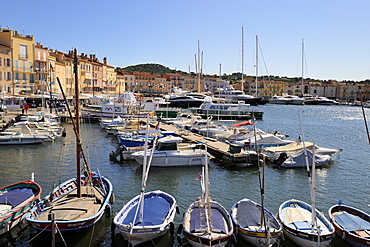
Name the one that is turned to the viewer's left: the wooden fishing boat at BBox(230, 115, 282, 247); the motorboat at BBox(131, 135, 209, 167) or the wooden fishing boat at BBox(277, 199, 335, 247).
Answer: the motorboat

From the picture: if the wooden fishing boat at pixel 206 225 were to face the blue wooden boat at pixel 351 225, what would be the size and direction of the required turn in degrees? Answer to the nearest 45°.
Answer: approximately 90° to its left

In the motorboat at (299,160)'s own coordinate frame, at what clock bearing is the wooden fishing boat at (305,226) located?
The wooden fishing boat is roughly at 3 o'clock from the motorboat.

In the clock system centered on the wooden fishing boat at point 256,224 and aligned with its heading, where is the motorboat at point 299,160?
The motorboat is roughly at 8 o'clock from the wooden fishing boat.

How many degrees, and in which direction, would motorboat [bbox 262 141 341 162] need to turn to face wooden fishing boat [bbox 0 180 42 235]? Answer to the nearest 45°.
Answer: approximately 135° to its right

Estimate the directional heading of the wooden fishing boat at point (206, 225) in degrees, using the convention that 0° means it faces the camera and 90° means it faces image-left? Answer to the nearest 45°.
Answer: approximately 0°

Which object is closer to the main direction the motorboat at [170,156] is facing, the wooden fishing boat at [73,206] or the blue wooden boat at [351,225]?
the wooden fishing boat

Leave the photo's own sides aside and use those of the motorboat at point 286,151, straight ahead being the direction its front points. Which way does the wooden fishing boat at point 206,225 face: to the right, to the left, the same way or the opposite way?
to the right

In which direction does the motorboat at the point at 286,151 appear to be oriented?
to the viewer's right

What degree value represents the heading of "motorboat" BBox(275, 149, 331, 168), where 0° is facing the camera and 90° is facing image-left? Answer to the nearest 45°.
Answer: approximately 270°

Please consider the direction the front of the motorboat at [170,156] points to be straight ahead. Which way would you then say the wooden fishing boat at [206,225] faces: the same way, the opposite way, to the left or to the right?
to the left

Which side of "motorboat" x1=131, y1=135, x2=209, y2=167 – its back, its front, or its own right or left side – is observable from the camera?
left

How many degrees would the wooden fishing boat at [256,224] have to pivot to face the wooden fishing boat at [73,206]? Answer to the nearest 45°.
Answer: approximately 135° to its right

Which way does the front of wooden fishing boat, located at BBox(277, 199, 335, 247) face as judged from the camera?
facing the viewer and to the right of the viewer
